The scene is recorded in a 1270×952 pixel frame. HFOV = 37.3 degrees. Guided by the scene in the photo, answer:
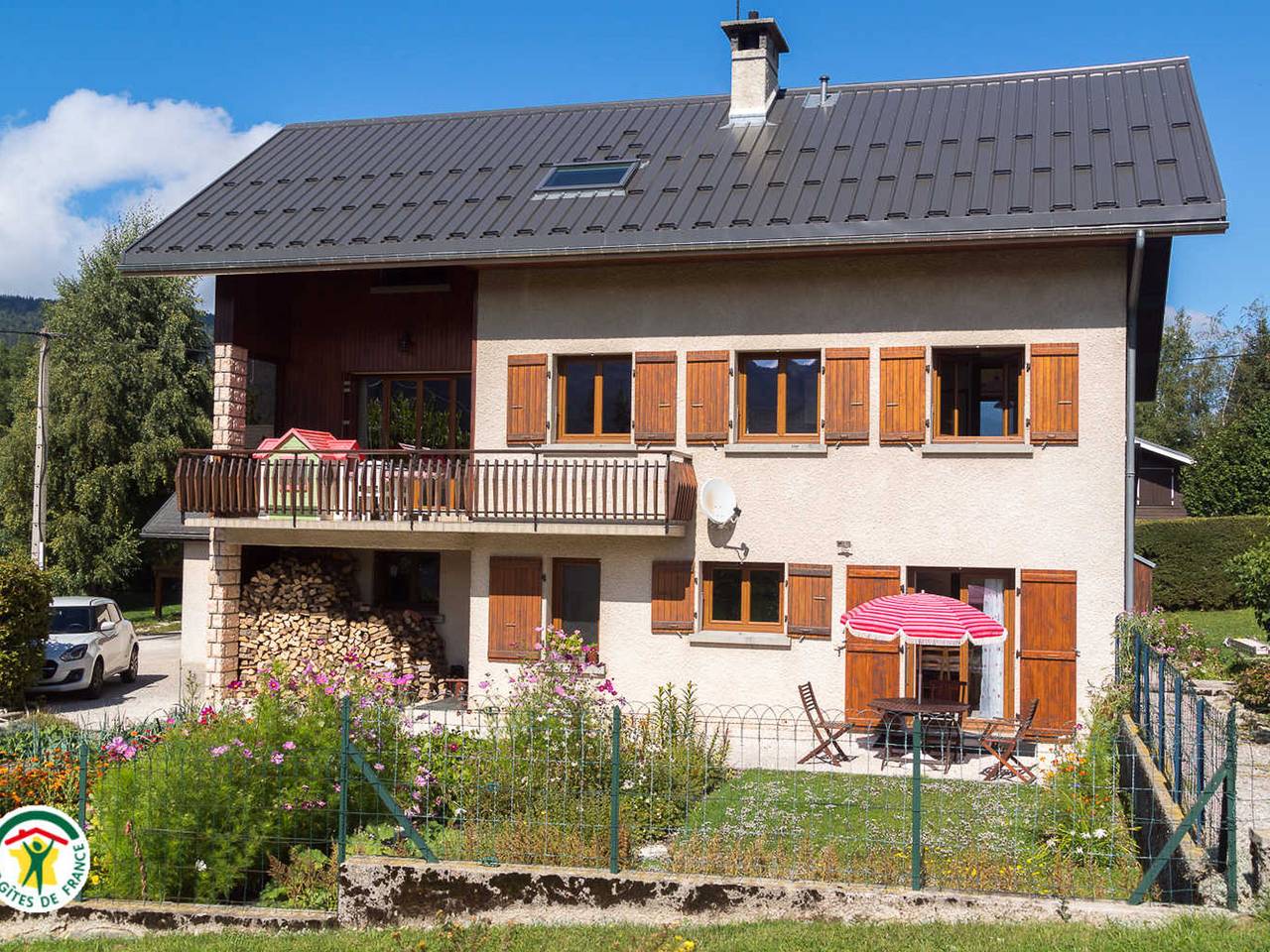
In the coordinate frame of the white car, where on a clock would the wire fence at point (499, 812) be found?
The wire fence is roughly at 10 o'clock from the white car.

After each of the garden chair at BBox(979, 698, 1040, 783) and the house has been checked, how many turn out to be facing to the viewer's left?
1

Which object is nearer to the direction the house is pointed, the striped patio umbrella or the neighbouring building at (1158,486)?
the striped patio umbrella

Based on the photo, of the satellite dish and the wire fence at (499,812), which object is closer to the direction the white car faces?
the wire fence

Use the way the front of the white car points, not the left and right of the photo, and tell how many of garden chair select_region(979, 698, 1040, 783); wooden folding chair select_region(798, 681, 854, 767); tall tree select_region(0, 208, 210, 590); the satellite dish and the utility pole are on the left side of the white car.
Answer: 3

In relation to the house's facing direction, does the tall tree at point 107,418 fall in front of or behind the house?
behind

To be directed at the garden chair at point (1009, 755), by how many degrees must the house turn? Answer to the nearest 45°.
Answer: approximately 45° to its left

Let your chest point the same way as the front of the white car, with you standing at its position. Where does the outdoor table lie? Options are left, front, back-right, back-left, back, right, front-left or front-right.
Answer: left

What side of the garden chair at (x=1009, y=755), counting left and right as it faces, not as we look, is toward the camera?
left

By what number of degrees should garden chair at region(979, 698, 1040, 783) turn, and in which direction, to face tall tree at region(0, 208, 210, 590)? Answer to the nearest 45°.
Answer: approximately 45° to its right

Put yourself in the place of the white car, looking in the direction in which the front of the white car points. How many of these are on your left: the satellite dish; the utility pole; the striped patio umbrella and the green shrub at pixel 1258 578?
3

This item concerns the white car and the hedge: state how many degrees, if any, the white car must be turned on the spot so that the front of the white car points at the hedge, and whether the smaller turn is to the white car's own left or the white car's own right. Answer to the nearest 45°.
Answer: approximately 135° to the white car's own left

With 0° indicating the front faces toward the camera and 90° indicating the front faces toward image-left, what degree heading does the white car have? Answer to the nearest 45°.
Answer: approximately 45°

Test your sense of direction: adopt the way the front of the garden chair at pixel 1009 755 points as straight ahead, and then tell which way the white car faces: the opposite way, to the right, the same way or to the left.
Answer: to the left
